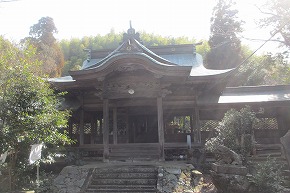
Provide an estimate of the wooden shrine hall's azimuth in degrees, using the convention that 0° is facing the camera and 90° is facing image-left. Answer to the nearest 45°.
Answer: approximately 0°

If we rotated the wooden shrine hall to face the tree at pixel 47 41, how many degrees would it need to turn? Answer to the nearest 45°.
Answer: approximately 135° to its right

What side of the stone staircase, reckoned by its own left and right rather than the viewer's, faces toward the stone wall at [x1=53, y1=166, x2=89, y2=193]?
right

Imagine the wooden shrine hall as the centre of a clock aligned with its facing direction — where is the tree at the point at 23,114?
The tree is roughly at 1 o'clock from the wooden shrine hall.

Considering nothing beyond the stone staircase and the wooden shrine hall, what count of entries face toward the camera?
2

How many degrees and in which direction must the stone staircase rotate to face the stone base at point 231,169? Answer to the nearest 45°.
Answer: approximately 45° to its left
